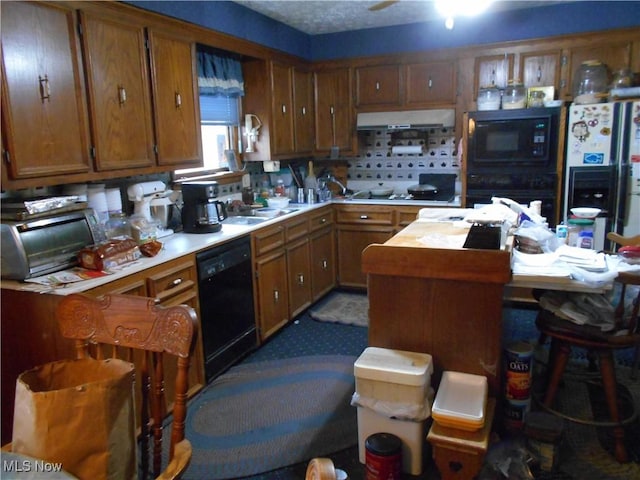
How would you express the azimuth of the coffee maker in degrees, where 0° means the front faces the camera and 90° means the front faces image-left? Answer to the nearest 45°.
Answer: approximately 315°

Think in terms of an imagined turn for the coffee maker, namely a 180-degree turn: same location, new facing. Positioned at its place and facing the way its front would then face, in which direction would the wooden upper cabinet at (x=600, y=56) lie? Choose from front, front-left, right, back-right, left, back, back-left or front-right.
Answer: back-right

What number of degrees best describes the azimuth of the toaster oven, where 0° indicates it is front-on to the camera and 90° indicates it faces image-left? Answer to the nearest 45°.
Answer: approximately 315°

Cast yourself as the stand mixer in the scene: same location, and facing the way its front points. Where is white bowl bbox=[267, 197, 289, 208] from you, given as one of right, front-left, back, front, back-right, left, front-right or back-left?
left

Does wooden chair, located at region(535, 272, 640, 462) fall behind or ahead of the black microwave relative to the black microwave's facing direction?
ahead

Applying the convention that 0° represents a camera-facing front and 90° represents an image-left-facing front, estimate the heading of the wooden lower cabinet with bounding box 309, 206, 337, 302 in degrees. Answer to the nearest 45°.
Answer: approximately 315°

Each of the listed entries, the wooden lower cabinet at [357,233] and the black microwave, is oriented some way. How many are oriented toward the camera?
2

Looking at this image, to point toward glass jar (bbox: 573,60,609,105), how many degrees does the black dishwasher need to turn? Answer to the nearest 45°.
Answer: approximately 45° to its left

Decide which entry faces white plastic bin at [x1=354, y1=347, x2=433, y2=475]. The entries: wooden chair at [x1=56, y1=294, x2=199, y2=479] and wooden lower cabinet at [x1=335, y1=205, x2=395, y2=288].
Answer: the wooden lower cabinet

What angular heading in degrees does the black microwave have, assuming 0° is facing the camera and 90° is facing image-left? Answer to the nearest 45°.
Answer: approximately 0°

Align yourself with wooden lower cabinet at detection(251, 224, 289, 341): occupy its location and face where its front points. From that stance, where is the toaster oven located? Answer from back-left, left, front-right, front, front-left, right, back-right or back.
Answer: right

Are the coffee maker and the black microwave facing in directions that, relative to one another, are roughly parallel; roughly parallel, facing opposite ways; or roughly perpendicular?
roughly perpendicular

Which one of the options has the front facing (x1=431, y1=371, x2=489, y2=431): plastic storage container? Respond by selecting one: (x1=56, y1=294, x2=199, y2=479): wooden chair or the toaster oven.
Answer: the toaster oven

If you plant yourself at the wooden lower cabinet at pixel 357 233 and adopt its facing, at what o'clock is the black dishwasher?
The black dishwasher is roughly at 1 o'clock from the wooden lower cabinet.

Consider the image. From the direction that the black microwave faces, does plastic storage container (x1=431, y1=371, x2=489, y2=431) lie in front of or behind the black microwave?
in front
